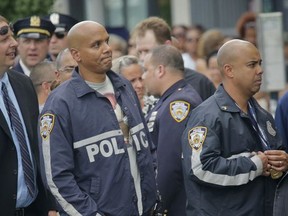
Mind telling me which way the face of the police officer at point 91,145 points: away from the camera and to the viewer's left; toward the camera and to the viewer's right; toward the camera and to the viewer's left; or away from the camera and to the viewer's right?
toward the camera and to the viewer's right

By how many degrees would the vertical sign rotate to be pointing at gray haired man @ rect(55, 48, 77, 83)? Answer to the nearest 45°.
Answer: approximately 45° to its right

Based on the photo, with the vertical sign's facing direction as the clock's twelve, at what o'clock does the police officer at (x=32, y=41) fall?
The police officer is roughly at 2 o'clock from the vertical sign.

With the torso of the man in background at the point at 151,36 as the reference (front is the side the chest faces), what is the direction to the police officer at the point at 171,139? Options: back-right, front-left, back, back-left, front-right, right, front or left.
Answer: front-left

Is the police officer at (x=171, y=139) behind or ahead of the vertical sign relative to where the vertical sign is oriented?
ahead

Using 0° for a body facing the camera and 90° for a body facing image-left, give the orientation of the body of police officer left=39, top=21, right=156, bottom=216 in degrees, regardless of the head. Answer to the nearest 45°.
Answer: approximately 315°

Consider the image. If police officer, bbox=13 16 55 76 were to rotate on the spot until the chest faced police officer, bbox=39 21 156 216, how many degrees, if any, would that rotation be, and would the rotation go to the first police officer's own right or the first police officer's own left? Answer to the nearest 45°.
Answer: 0° — they already face them

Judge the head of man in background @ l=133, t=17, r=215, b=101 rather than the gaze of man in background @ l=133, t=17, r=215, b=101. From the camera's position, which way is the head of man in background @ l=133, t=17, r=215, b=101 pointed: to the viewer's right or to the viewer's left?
to the viewer's left

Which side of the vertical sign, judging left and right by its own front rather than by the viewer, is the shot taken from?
front

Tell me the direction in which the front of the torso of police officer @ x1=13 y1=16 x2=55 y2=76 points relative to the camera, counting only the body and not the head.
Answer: toward the camera

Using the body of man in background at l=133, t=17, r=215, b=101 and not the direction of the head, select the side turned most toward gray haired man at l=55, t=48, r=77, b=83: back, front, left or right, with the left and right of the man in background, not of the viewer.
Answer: front
